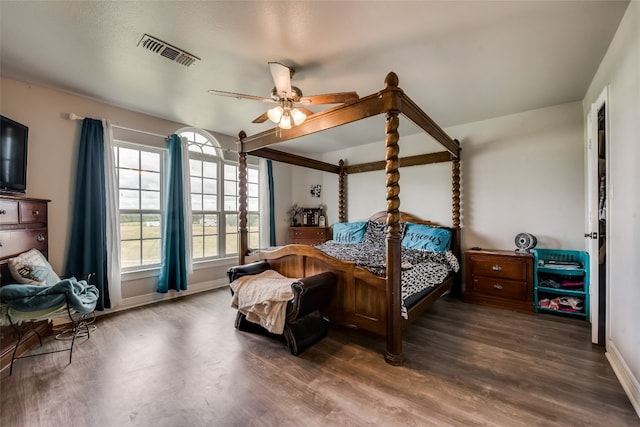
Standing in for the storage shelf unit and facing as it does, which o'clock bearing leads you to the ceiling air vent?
The ceiling air vent is roughly at 1 o'clock from the storage shelf unit.

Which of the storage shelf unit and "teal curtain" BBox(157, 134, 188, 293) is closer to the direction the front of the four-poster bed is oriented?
the teal curtain

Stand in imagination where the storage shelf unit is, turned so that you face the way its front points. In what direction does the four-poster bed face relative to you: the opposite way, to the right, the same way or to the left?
the same way

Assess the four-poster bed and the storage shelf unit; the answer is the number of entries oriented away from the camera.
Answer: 0

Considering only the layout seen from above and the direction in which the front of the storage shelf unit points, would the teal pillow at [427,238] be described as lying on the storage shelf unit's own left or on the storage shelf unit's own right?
on the storage shelf unit's own right

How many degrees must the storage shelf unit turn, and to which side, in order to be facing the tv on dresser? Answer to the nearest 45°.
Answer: approximately 45° to its right

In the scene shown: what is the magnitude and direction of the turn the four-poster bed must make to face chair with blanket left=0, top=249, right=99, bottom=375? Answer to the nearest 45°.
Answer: approximately 45° to its right

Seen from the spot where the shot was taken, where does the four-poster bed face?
facing the viewer and to the left of the viewer

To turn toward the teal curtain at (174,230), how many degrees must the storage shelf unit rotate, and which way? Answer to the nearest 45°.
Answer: approximately 45° to its right

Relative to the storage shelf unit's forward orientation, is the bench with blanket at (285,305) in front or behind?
in front

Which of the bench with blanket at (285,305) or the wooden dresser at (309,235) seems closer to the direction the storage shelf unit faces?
the bench with blanket

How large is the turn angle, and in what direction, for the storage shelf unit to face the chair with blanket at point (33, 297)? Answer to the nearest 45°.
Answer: approximately 45° to its right

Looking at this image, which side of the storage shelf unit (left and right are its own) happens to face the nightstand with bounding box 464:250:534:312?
right

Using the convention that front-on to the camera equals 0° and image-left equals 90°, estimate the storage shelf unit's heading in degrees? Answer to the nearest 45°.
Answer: approximately 0°

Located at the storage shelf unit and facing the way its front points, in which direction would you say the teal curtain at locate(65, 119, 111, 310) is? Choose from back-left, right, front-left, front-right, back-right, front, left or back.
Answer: front-right

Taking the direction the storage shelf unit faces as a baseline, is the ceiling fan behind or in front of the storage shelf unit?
in front
